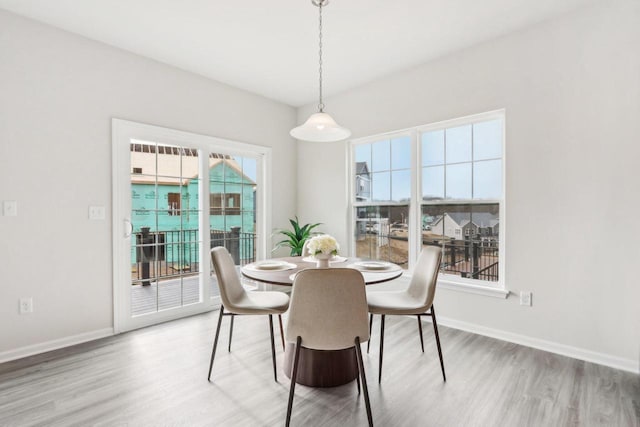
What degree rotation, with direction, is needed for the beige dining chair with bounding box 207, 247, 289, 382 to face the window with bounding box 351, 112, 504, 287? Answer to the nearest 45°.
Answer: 0° — it already faces it

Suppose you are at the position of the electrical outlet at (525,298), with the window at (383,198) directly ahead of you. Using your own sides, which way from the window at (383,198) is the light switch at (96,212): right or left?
left

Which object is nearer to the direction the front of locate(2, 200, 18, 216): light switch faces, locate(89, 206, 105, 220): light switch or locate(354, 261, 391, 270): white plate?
the white plate

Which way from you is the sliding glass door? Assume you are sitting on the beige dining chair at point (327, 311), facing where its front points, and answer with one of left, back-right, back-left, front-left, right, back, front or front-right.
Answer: front-left

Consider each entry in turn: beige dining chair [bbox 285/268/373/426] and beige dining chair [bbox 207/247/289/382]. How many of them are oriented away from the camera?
1

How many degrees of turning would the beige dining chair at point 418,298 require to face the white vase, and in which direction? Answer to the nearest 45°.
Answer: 0° — it already faces it

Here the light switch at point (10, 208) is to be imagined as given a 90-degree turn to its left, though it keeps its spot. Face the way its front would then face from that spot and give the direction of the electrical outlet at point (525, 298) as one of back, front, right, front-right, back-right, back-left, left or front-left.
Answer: front-right

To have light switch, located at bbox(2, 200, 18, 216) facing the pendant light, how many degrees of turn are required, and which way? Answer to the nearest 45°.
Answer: approximately 45° to its left

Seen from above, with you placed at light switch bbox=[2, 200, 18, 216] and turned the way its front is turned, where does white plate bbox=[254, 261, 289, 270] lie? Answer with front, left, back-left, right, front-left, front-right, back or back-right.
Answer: front-left

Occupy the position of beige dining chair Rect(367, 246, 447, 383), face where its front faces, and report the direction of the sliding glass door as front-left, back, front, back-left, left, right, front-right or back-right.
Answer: front

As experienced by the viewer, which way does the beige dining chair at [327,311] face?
facing away from the viewer

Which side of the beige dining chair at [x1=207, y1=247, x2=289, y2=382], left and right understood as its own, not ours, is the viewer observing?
right

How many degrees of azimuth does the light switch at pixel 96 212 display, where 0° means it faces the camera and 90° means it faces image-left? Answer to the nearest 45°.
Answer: approximately 0°

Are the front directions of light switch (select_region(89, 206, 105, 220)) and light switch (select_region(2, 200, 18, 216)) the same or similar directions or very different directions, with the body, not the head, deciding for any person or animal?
same or similar directions

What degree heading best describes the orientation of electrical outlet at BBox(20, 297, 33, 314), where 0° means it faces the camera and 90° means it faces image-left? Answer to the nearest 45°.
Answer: approximately 0°

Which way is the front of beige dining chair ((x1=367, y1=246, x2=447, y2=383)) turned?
to the viewer's left

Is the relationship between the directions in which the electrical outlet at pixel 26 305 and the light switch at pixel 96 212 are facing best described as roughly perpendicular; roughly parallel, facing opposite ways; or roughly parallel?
roughly parallel

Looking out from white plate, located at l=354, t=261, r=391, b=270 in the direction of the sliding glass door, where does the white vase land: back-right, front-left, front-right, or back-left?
front-left

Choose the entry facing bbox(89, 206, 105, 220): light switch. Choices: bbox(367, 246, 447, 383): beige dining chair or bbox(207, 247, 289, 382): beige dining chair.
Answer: bbox(367, 246, 447, 383): beige dining chair
